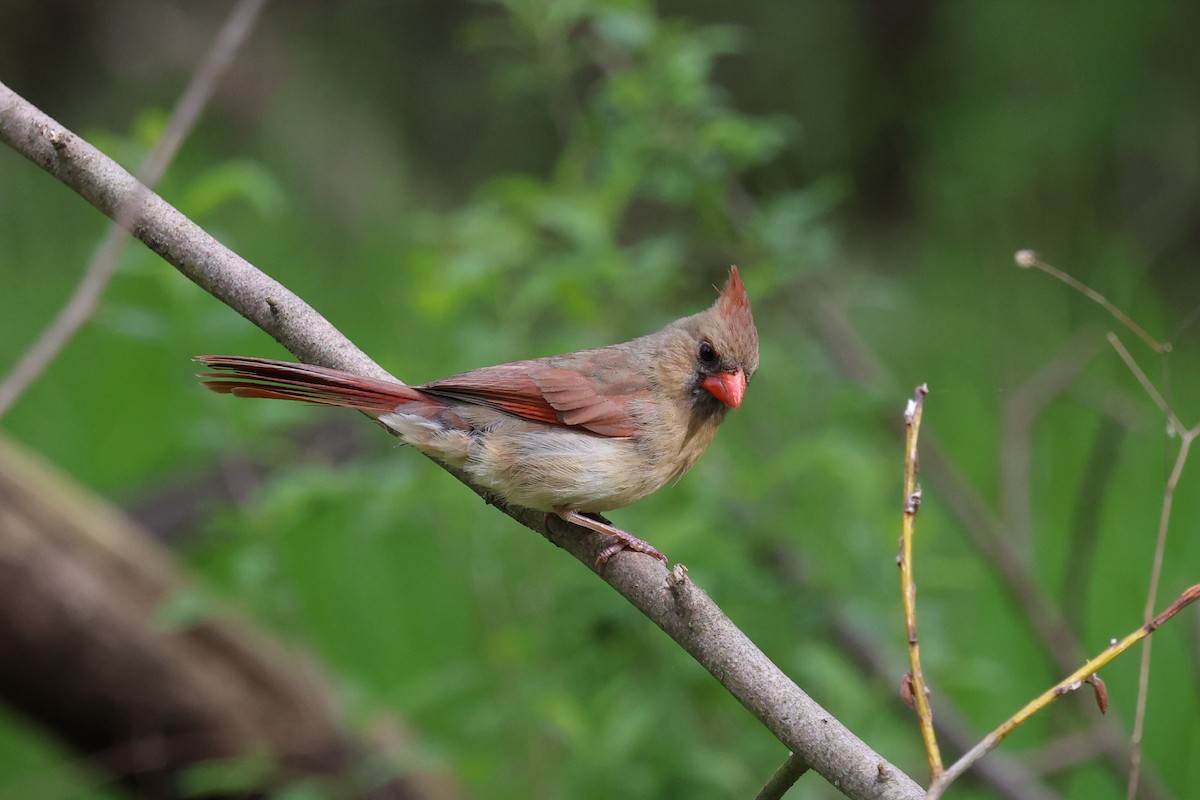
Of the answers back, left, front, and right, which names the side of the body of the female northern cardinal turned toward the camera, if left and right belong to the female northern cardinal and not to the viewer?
right
